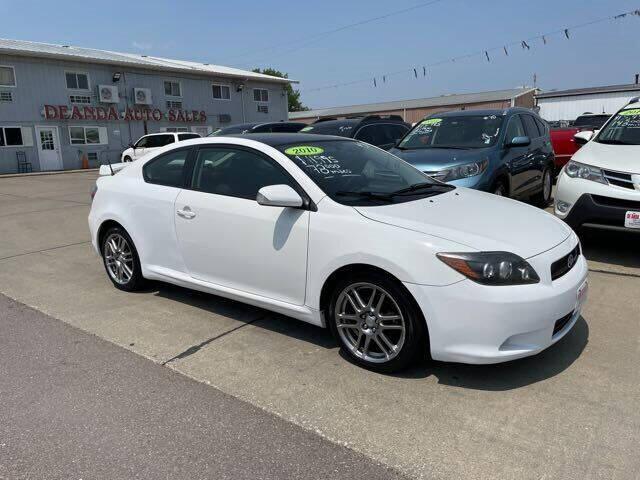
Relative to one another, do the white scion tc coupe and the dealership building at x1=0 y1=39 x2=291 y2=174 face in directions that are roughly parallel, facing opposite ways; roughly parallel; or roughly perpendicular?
roughly parallel

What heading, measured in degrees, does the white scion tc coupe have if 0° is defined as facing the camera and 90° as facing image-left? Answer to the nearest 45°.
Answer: approximately 315°

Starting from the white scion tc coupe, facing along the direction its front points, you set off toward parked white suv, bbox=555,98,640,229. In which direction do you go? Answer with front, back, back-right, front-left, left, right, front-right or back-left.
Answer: left

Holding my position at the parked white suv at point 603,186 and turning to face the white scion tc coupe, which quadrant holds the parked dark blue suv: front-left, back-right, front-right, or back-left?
back-right

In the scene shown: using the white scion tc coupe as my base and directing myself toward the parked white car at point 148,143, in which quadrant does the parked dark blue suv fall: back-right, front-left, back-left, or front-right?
front-right

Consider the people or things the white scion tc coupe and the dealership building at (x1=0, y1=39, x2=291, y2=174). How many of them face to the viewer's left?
0

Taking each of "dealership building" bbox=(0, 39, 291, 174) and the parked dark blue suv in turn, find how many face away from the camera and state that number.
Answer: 0

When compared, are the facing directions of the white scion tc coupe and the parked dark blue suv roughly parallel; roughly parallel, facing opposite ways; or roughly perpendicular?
roughly perpendicular

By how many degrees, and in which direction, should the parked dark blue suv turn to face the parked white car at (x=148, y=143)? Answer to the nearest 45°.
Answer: approximately 90° to its right

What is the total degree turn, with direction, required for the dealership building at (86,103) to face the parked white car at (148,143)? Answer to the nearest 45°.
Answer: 0° — it already faces it

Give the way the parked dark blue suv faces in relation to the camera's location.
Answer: facing the viewer and to the left of the viewer

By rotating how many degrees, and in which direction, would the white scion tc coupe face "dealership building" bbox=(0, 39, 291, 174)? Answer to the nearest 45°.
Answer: approximately 180°

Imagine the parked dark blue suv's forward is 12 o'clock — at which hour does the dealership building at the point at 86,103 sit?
The dealership building is roughly at 3 o'clock from the parked dark blue suv.

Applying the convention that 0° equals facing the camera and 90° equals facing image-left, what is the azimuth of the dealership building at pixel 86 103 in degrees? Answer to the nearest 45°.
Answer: approximately 315°

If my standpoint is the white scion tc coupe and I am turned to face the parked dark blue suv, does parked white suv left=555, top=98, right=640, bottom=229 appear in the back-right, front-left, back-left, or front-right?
front-right

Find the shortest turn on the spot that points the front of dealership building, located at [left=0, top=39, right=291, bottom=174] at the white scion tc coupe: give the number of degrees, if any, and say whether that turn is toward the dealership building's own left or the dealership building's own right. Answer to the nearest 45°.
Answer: approximately 45° to the dealership building's own right
